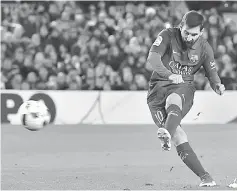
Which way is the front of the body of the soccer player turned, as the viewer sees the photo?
toward the camera

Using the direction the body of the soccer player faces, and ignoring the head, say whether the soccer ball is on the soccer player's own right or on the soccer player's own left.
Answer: on the soccer player's own right
